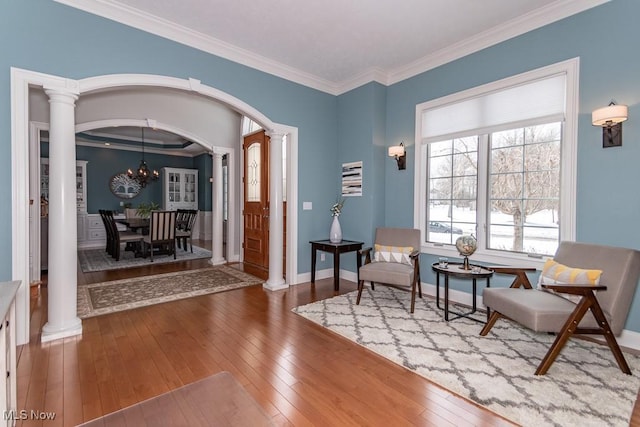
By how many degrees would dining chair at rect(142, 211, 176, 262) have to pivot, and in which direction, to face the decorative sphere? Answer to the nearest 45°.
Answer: approximately 180°

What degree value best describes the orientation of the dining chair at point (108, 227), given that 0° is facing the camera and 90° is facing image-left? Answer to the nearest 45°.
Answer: approximately 270°

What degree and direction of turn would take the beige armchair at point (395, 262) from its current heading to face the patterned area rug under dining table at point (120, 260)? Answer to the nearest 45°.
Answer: approximately 45° to its right

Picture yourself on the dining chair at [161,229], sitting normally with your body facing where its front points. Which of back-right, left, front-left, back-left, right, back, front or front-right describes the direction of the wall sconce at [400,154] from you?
back

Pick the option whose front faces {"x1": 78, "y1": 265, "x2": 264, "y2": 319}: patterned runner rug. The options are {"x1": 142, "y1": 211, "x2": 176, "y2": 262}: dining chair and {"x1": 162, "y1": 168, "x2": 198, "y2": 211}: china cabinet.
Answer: the china cabinet

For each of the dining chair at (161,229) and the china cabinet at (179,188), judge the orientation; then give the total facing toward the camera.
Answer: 1

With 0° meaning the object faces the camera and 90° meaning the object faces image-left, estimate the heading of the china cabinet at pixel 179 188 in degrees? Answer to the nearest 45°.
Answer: approximately 0°

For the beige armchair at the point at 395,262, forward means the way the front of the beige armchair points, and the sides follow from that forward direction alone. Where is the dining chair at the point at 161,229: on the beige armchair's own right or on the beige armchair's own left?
on the beige armchair's own right

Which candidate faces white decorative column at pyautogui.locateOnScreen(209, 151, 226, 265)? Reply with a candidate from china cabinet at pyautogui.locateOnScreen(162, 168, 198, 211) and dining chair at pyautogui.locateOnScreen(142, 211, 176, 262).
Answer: the china cabinet

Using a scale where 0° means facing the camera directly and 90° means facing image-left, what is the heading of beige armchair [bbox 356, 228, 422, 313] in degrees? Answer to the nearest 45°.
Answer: approximately 45°
